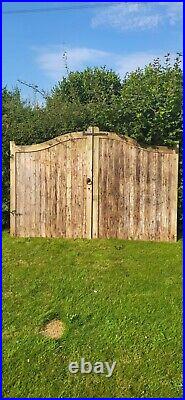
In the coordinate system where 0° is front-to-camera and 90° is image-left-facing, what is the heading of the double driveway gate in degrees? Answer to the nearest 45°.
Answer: approximately 0°
